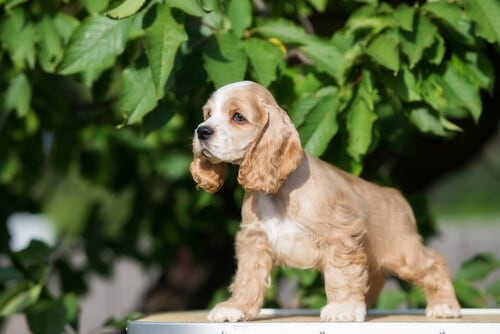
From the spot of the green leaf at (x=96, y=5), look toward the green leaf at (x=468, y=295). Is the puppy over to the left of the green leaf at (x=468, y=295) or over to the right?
right

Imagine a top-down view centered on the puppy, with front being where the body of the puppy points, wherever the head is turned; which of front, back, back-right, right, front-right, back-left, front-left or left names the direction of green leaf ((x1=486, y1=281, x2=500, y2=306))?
back

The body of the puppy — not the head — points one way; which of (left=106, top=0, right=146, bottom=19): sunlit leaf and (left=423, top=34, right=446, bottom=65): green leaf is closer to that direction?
the sunlit leaf

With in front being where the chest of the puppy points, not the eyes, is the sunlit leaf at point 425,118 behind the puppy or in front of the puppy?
behind

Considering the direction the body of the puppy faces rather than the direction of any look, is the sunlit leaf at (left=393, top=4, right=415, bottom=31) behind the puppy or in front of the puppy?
behind

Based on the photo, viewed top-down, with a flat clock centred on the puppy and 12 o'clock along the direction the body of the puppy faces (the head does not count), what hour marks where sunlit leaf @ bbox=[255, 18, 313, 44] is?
The sunlit leaf is roughly at 4 o'clock from the puppy.

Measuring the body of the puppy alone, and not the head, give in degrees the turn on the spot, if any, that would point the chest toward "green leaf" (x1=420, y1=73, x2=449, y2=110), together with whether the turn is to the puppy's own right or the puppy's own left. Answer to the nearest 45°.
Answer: approximately 180°

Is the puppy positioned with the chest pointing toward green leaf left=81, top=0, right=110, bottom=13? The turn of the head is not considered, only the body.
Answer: no

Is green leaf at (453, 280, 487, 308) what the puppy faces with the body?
no

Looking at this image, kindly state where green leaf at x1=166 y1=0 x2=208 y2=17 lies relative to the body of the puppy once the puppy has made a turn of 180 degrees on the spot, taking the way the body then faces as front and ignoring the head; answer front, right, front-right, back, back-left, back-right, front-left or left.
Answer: left

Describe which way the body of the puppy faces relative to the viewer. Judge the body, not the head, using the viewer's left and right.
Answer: facing the viewer and to the left of the viewer
